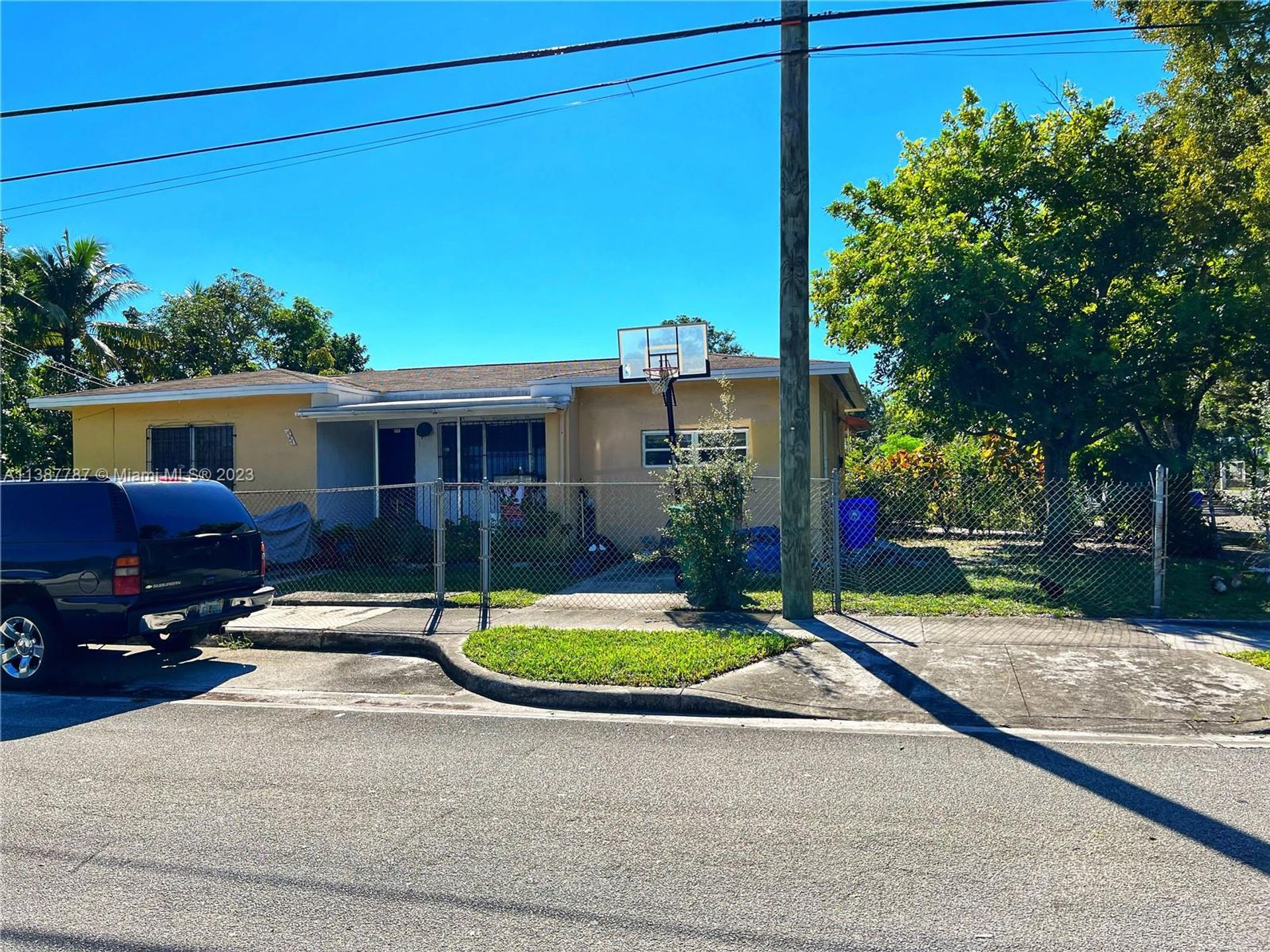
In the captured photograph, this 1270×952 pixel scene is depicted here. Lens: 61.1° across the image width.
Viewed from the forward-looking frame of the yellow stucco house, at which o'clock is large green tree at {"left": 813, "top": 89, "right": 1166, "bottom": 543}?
The large green tree is roughly at 10 o'clock from the yellow stucco house.

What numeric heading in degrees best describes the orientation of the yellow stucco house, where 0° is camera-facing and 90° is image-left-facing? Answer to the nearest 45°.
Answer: approximately 0°

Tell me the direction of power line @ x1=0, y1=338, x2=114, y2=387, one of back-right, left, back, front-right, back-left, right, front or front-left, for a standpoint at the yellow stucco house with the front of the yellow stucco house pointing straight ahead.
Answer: back-right

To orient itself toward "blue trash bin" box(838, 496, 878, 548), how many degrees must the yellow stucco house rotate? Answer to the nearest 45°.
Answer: approximately 45° to its left

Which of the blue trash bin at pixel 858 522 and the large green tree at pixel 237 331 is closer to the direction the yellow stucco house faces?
the blue trash bin

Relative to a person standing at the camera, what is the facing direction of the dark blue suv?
facing away from the viewer and to the left of the viewer

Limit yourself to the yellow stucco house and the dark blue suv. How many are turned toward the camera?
1
